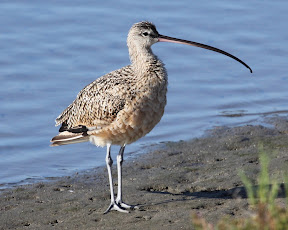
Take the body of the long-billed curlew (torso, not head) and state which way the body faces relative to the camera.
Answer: to the viewer's right
